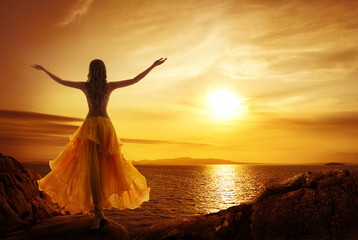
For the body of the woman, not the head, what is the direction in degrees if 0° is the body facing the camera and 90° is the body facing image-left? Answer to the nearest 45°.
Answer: approximately 180°

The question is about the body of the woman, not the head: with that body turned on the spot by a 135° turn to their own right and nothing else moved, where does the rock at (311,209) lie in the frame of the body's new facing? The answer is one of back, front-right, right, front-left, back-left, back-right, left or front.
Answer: front

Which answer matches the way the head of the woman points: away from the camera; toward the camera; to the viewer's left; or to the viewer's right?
away from the camera
